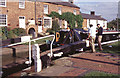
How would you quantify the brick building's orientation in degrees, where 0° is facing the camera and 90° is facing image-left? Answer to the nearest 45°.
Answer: approximately 315°

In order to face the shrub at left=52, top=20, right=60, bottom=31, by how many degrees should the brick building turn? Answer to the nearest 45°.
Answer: approximately 90° to its left
